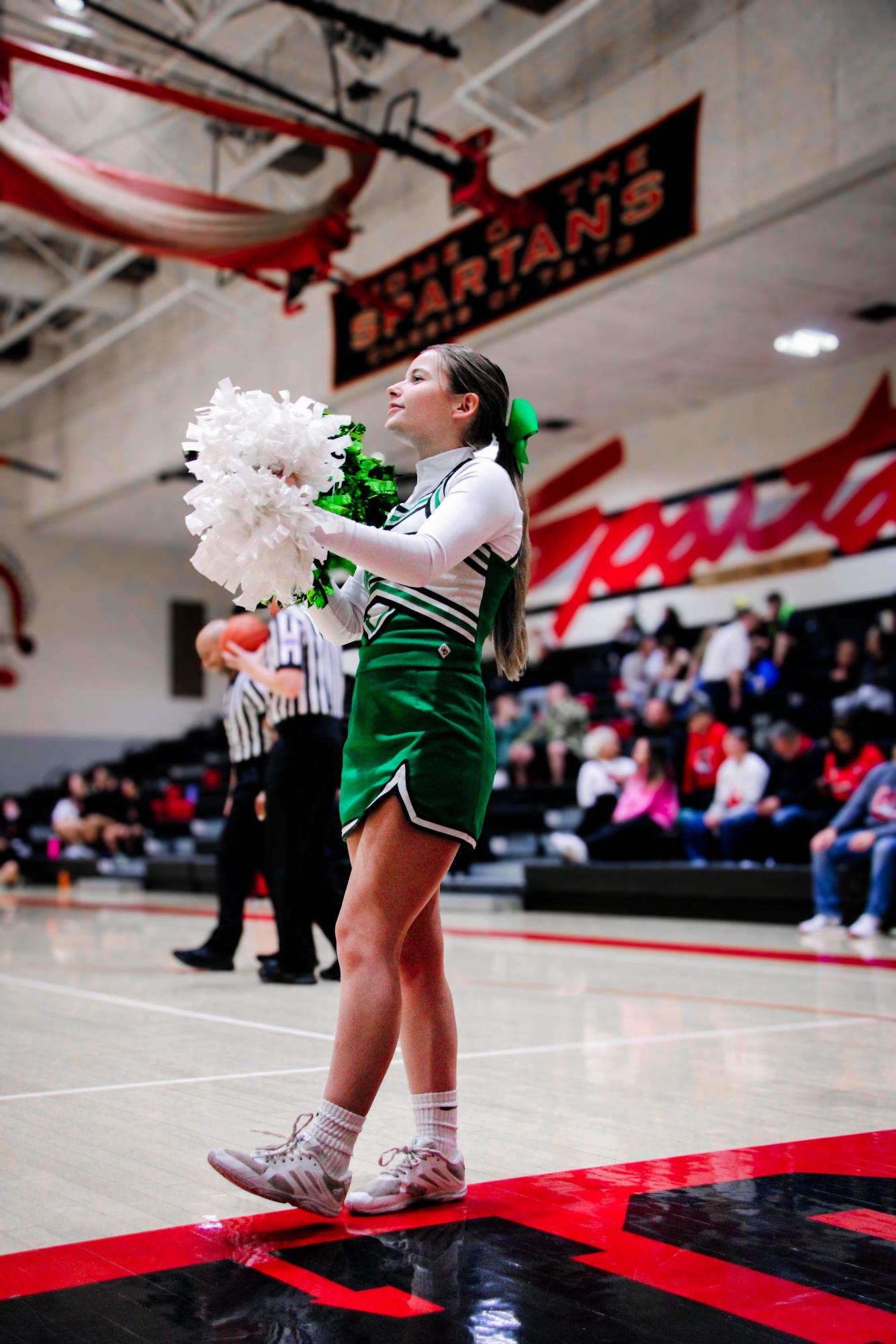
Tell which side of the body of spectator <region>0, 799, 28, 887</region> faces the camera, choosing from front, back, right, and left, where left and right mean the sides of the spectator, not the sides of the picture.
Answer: front

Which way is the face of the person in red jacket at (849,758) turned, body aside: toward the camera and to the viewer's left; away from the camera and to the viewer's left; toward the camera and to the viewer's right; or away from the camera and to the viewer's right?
toward the camera and to the viewer's left

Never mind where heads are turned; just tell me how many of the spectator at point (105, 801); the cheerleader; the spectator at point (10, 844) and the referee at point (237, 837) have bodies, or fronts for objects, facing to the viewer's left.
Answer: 2

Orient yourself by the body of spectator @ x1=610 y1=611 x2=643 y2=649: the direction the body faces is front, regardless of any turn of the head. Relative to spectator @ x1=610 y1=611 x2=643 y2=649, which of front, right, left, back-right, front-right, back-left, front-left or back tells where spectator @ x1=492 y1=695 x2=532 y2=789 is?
front

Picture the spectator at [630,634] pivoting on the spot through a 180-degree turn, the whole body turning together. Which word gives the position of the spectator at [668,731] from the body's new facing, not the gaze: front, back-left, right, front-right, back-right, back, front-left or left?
back-right

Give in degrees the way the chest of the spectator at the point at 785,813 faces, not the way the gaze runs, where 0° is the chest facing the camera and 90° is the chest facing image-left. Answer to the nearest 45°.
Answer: approximately 45°

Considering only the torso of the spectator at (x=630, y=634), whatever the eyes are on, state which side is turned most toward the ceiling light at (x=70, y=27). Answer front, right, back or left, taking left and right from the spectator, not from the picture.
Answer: front

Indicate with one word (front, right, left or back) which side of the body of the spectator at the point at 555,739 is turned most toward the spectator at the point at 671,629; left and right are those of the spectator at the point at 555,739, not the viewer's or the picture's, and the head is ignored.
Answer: back

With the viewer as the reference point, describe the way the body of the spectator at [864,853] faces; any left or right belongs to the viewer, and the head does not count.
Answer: facing the viewer and to the left of the viewer

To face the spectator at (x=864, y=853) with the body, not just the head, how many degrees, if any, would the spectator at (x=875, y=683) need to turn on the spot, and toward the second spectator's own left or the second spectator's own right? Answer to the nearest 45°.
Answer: approximately 45° to the second spectator's own left

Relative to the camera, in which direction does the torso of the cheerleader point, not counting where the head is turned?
to the viewer's left
